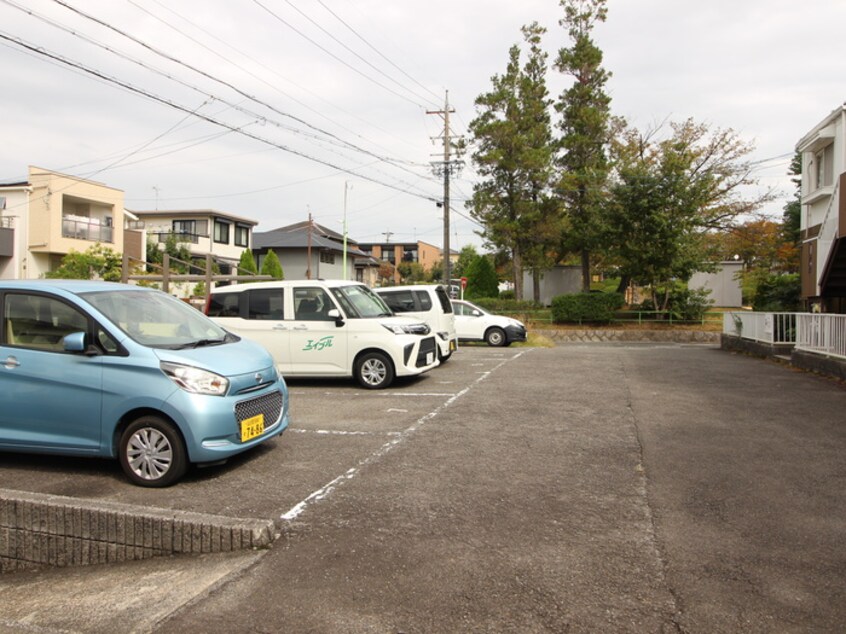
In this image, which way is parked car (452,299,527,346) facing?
to the viewer's right

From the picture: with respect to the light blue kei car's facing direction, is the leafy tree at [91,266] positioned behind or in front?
behind

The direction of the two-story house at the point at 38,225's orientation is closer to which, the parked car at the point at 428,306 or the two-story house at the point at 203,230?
the parked car

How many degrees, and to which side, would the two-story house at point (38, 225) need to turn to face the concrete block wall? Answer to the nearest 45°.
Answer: approximately 45° to its right

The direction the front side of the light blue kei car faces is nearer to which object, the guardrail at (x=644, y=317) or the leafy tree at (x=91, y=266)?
the guardrail
